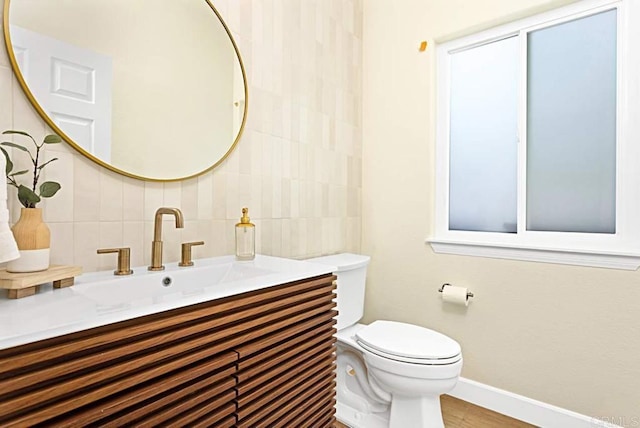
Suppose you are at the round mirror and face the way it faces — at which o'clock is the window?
The window is roughly at 11 o'clock from the round mirror.

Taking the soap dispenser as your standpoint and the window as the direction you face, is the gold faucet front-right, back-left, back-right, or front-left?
back-right

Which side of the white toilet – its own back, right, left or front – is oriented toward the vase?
right

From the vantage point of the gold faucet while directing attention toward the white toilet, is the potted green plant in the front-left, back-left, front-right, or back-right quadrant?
back-right
